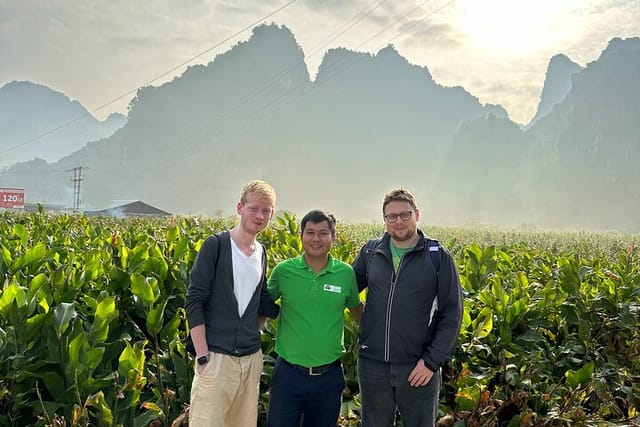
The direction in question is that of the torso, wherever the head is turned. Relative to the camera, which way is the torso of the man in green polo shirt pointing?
toward the camera

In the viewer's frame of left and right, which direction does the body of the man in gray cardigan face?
facing the viewer and to the right of the viewer

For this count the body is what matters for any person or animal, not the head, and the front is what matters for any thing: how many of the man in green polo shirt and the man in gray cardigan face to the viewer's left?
0

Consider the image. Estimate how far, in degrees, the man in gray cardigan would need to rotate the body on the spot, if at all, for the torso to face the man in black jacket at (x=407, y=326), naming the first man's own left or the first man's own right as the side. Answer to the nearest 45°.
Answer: approximately 45° to the first man's own left

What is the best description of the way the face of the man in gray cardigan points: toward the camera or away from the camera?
toward the camera
